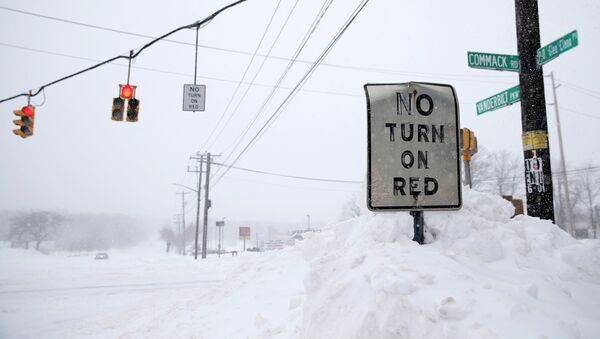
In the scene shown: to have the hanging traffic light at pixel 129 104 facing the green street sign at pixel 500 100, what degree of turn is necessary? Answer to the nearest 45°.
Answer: approximately 45° to its left

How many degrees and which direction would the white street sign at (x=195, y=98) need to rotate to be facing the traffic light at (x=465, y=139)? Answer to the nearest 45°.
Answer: approximately 45° to its left

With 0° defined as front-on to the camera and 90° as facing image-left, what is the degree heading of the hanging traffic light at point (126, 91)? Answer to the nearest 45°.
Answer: approximately 0°

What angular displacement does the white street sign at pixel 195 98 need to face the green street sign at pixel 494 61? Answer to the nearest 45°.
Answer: approximately 45° to its left

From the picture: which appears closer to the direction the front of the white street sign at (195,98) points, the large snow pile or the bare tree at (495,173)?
the large snow pile

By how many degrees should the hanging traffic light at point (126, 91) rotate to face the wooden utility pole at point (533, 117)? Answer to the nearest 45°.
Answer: approximately 45° to its left
